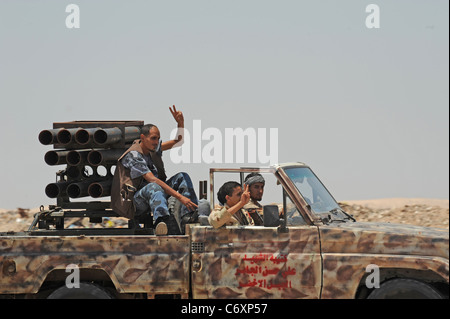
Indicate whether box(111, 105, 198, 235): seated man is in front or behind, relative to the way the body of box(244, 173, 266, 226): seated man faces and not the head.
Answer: behind

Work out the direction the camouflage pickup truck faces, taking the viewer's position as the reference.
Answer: facing to the right of the viewer

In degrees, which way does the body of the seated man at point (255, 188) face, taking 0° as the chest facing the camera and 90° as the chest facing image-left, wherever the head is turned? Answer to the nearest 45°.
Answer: approximately 315°
